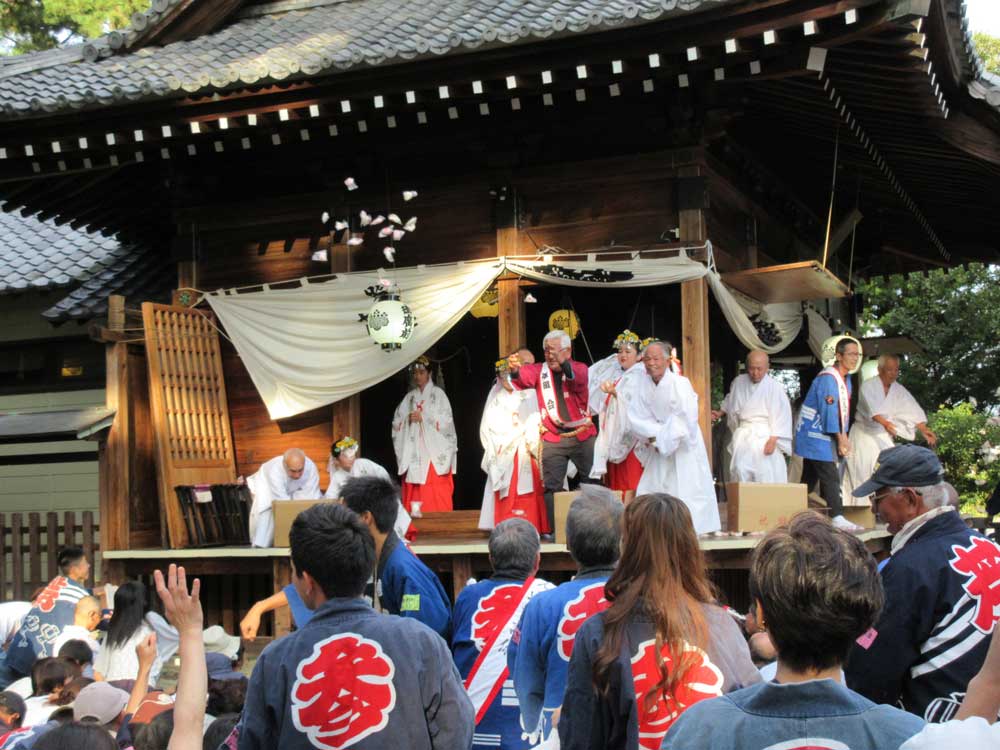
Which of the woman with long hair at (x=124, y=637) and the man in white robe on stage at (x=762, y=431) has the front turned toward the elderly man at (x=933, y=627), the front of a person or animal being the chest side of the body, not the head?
the man in white robe on stage

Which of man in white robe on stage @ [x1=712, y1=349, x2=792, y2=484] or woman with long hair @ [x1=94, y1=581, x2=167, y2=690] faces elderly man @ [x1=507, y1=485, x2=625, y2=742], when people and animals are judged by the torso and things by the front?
the man in white robe on stage

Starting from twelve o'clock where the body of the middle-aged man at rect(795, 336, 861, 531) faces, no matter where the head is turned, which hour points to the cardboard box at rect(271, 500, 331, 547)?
The cardboard box is roughly at 4 o'clock from the middle-aged man.

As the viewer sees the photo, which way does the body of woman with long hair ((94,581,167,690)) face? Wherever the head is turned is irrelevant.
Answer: away from the camera

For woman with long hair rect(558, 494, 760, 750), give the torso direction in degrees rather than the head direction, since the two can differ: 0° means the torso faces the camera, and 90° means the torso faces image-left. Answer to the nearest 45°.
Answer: approximately 180°

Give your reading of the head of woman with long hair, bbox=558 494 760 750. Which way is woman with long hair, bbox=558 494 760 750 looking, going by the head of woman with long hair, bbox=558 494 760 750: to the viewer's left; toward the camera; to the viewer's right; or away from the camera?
away from the camera

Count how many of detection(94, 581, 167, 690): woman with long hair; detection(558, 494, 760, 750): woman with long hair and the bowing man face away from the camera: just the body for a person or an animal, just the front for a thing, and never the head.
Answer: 2

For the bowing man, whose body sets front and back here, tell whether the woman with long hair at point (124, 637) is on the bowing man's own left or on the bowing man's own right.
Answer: on the bowing man's own right

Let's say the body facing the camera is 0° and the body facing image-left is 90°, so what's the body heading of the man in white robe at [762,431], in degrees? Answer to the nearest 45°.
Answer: approximately 0°

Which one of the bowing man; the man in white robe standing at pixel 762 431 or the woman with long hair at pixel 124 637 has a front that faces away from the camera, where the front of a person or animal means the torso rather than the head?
the woman with long hair

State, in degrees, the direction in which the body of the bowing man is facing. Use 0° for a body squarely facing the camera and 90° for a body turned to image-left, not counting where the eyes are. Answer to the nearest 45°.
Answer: approximately 315°

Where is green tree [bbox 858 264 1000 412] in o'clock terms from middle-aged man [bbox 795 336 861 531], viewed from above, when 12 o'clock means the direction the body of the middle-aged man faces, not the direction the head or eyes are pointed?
The green tree is roughly at 8 o'clock from the middle-aged man.

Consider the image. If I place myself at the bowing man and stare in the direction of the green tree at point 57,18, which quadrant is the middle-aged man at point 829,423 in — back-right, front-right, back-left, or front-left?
back-right
